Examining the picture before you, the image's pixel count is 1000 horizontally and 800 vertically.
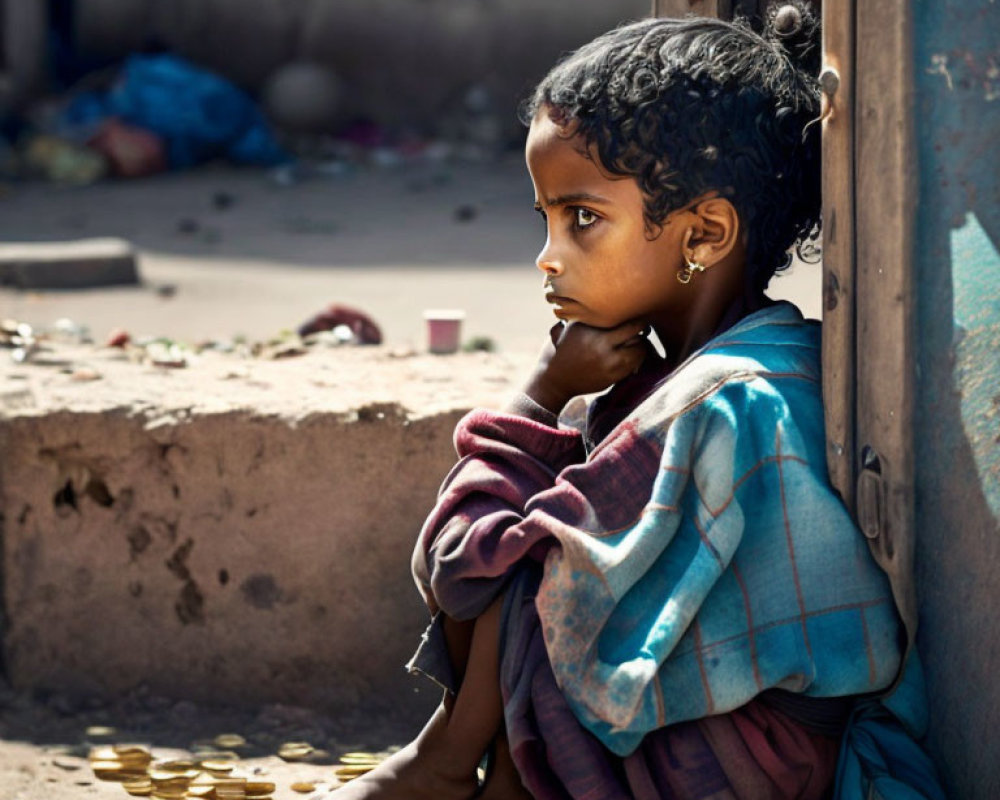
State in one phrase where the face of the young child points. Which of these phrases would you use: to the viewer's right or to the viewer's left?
to the viewer's left

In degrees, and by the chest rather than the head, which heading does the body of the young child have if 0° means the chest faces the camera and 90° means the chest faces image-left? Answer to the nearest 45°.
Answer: approximately 90°
